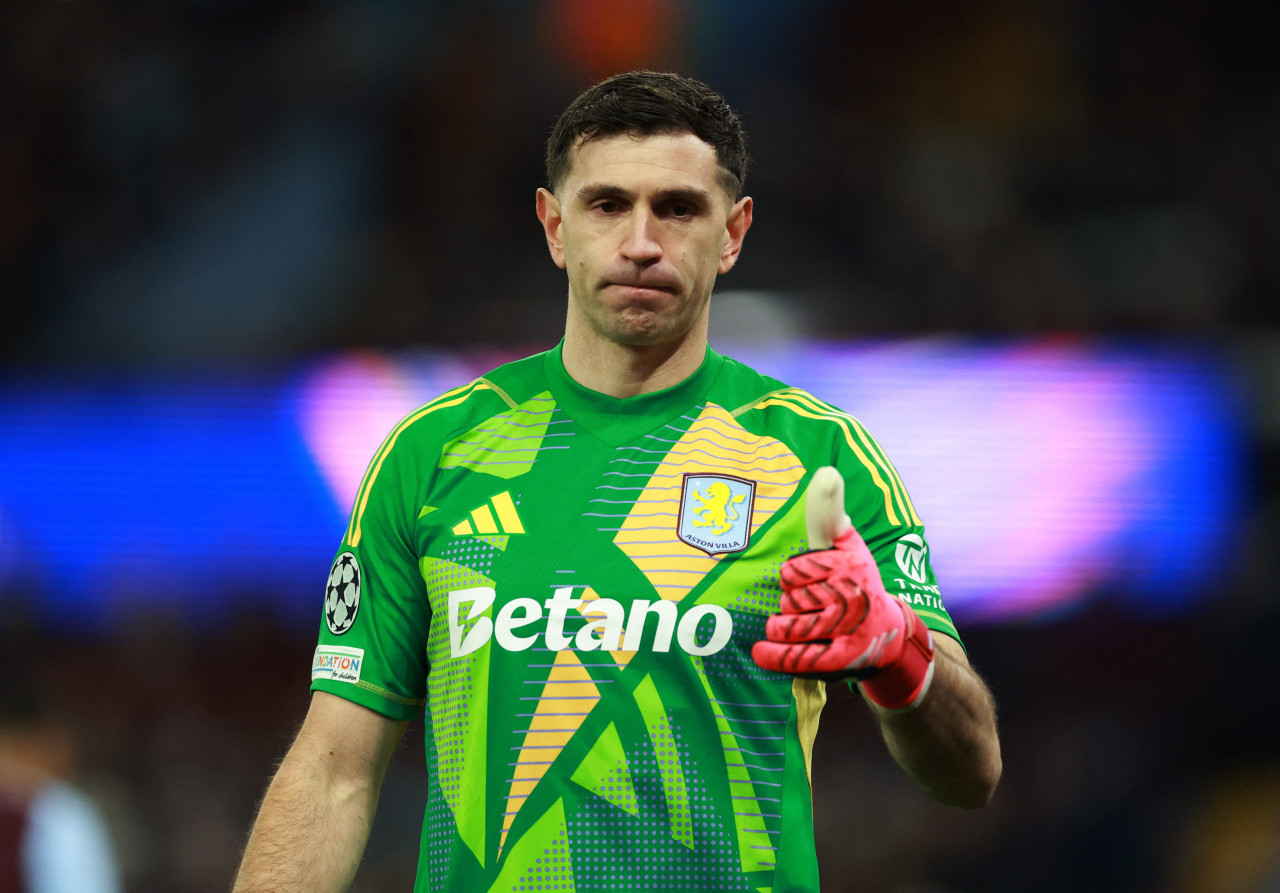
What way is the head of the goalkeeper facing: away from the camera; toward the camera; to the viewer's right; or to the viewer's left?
toward the camera

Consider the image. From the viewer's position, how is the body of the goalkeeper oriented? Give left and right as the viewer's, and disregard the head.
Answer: facing the viewer
